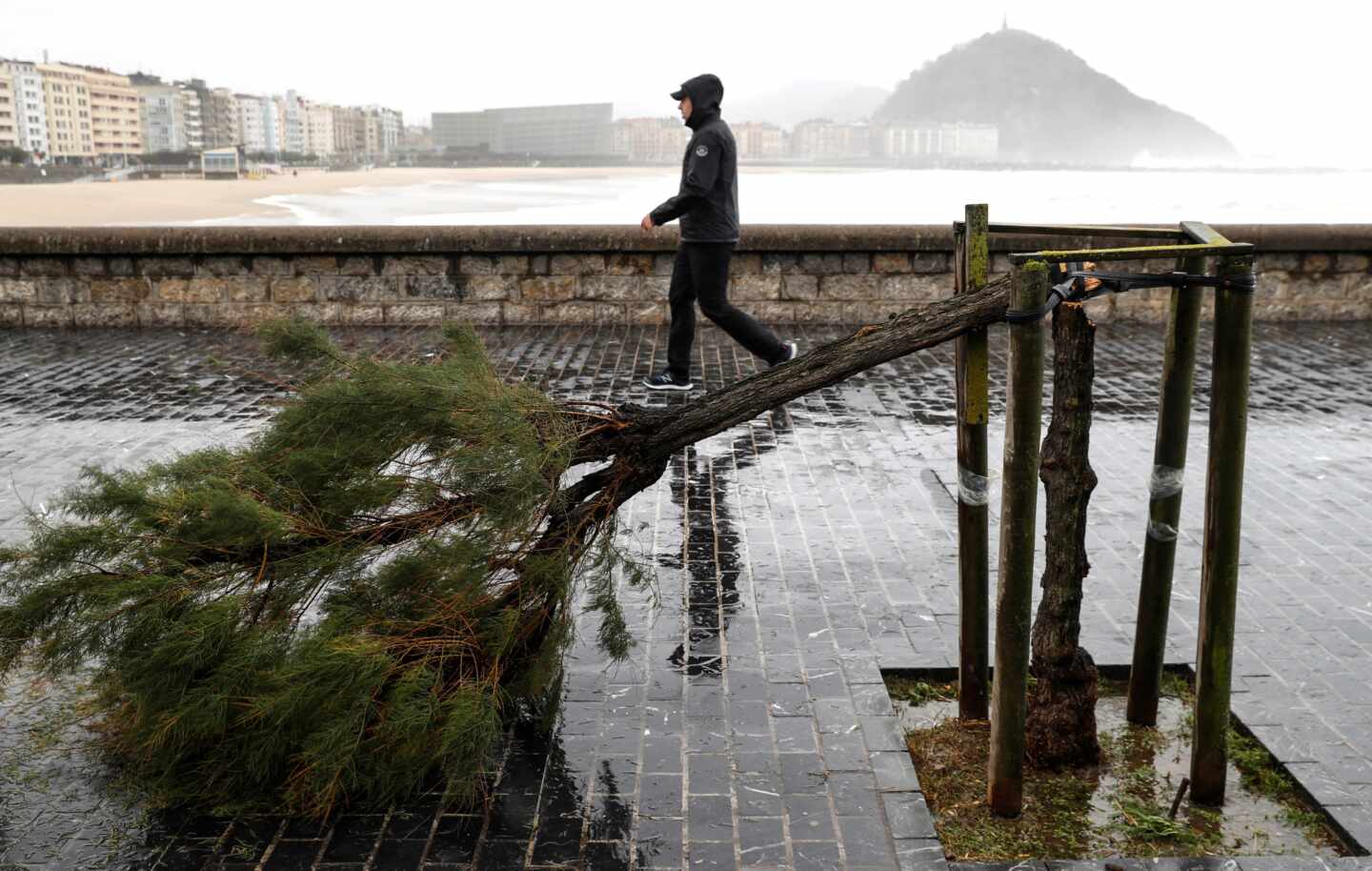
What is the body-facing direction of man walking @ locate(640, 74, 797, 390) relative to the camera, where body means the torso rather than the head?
to the viewer's left

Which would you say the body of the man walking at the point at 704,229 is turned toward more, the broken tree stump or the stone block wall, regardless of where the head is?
the stone block wall

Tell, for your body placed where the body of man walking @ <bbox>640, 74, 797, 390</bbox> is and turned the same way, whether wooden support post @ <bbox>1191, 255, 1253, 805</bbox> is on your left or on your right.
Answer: on your left

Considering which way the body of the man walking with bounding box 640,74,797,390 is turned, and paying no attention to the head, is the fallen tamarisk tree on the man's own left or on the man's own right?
on the man's own left

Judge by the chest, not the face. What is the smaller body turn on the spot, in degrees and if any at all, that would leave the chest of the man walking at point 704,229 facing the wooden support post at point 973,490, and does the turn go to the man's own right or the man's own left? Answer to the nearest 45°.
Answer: approximately 90° to the man's own left

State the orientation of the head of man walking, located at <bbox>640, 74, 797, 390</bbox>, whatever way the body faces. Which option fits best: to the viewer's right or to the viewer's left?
to the viewer's left

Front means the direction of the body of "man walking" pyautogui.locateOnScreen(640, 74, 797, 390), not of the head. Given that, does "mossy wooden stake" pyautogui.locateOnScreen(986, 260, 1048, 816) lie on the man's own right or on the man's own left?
on the man's own left

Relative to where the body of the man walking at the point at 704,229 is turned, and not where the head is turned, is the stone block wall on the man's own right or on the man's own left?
on the man's own right
